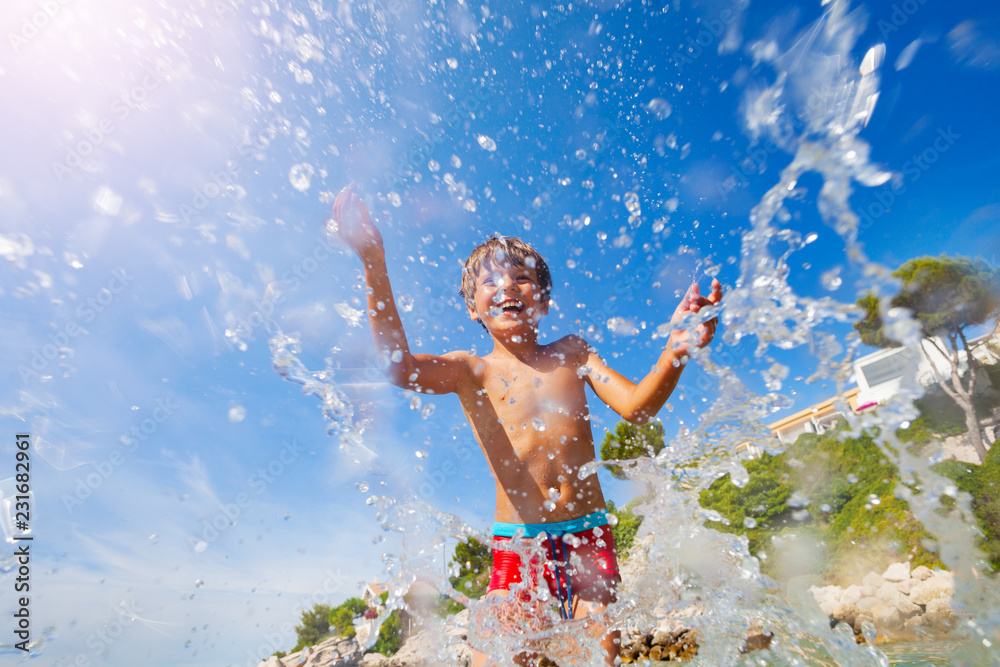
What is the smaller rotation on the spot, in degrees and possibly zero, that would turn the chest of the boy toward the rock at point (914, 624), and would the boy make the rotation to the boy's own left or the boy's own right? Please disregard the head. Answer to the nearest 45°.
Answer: approximately 135° to the boy's own left

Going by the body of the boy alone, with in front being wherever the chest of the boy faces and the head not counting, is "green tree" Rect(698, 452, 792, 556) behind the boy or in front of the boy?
behind

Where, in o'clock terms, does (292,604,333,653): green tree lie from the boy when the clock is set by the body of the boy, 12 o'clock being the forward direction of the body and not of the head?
The green tree is roughly at 5 o'clock from the boy.

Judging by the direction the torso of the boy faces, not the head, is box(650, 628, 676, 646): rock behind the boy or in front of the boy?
behind

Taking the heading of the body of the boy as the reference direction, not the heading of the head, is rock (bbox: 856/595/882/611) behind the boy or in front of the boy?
behind

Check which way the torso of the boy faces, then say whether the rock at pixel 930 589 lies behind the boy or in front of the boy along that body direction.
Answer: behind

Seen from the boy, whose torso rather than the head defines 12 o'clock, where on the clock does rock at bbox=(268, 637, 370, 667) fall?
The rock is roughly at 5 o'clock from the boy.

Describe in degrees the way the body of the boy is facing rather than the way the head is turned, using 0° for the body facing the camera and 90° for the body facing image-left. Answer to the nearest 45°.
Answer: approximately 0°

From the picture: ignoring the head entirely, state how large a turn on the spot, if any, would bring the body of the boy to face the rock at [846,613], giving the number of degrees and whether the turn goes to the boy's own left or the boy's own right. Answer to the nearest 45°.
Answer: approximately 135° to the boy's own left

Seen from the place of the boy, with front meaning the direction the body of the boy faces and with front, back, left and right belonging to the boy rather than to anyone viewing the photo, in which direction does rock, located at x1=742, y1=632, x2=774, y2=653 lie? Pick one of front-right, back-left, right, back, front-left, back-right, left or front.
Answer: back-left
